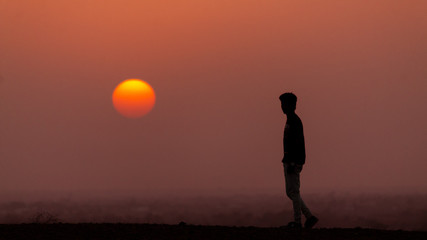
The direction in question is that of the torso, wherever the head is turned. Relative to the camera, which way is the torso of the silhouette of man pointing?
to the viewer's left
